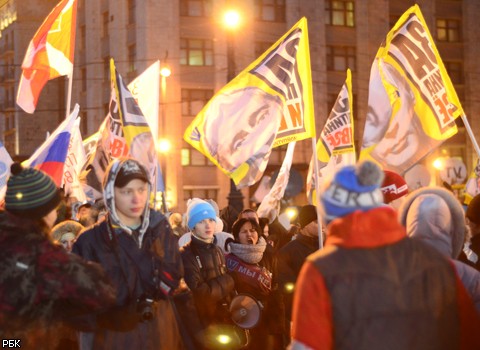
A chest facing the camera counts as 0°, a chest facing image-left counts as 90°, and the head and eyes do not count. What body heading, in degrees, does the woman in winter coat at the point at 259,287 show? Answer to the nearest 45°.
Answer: approximately 0°

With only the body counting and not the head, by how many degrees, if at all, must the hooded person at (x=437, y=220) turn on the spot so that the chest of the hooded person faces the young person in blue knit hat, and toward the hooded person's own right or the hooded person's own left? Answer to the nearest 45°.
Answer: approximately 45° to the hooded person's own left

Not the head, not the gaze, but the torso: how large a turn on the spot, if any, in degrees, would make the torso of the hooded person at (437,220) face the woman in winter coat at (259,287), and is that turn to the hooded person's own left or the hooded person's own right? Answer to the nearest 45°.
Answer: approximately 45° to the hooded person's own left

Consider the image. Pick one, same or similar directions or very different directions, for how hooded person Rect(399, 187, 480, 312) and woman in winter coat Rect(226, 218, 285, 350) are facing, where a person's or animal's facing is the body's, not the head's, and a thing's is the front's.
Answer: very different directions

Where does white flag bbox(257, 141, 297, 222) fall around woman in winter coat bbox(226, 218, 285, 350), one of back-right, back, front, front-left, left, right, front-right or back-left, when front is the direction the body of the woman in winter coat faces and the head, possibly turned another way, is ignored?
back

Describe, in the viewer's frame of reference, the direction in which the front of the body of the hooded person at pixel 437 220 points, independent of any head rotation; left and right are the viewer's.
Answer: facing away from the viewer

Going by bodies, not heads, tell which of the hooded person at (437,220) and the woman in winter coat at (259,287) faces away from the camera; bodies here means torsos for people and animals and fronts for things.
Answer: the hooded person

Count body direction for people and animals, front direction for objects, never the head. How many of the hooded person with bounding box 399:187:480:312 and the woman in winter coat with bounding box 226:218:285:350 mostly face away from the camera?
1
